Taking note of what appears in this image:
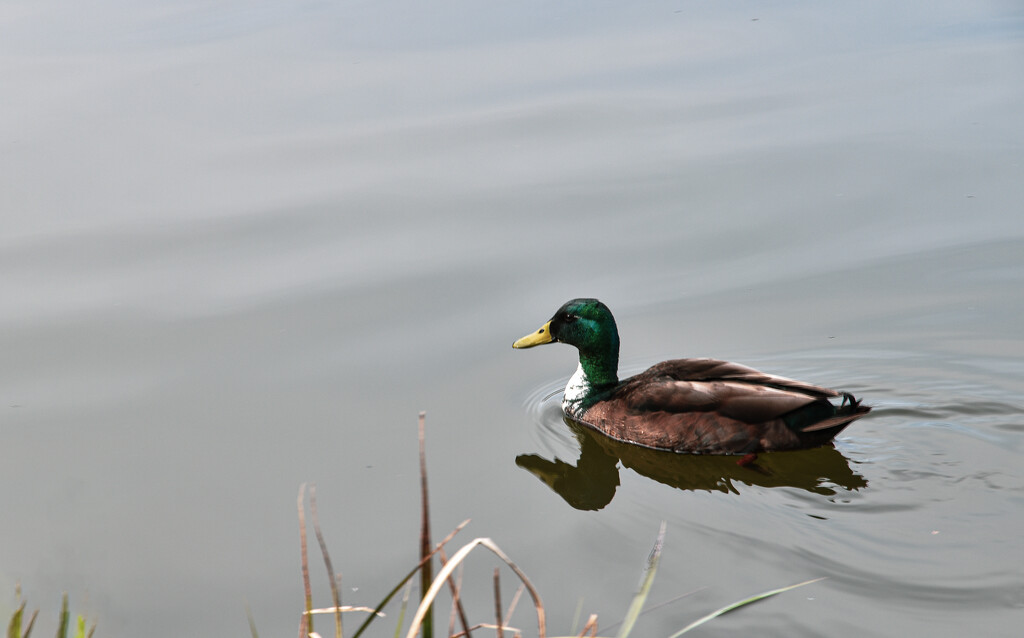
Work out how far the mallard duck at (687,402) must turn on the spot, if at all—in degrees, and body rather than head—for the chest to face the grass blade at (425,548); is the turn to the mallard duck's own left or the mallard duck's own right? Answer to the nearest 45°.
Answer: approximately 90° to the mallard duck's own left

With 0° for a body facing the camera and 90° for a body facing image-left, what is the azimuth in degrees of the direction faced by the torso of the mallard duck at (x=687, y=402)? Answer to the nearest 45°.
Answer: approximately 90°
